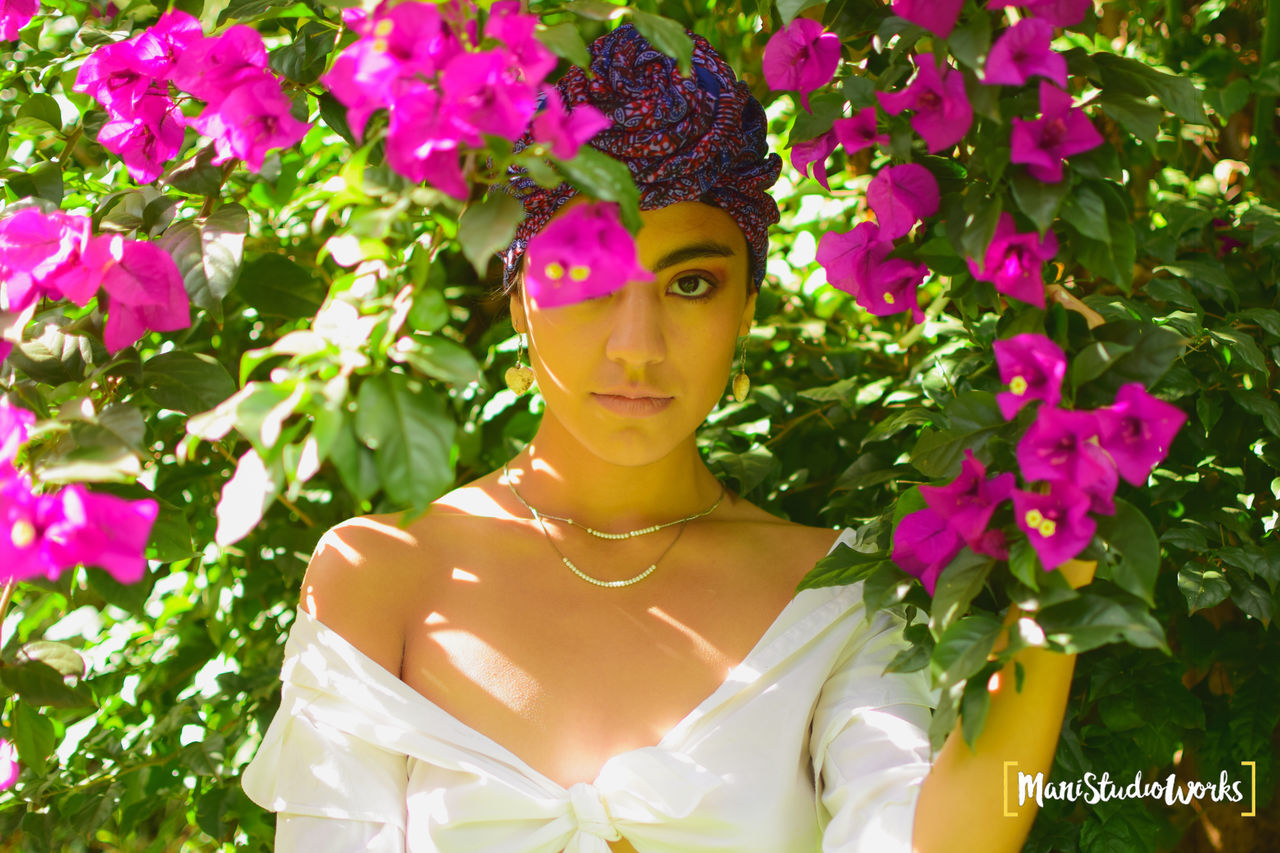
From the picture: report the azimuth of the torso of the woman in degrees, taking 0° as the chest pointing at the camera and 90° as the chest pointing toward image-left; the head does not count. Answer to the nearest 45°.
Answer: approximately 0°
